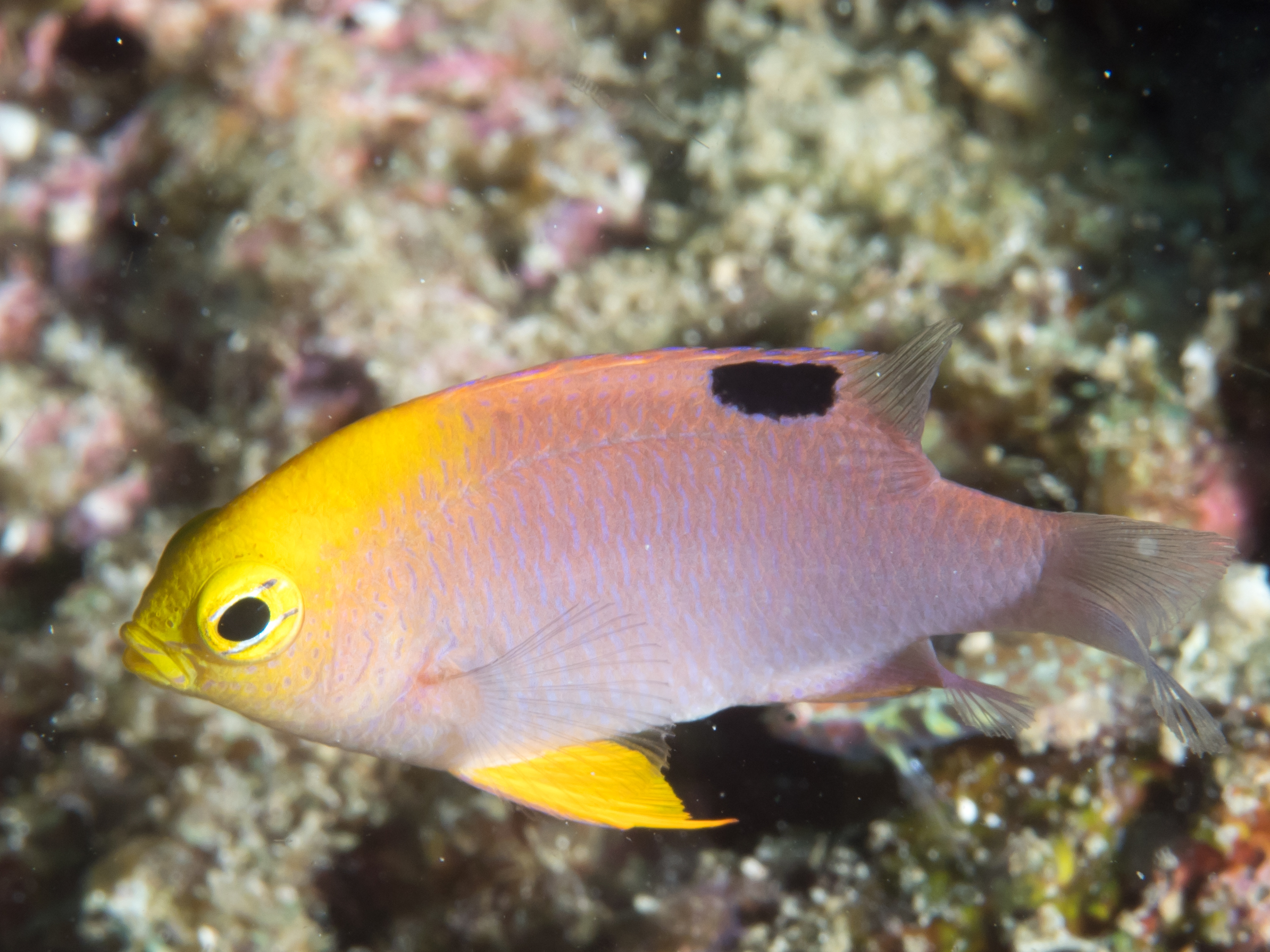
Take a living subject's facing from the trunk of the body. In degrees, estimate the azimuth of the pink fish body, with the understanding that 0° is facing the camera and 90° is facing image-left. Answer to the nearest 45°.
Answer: approximately 90°
